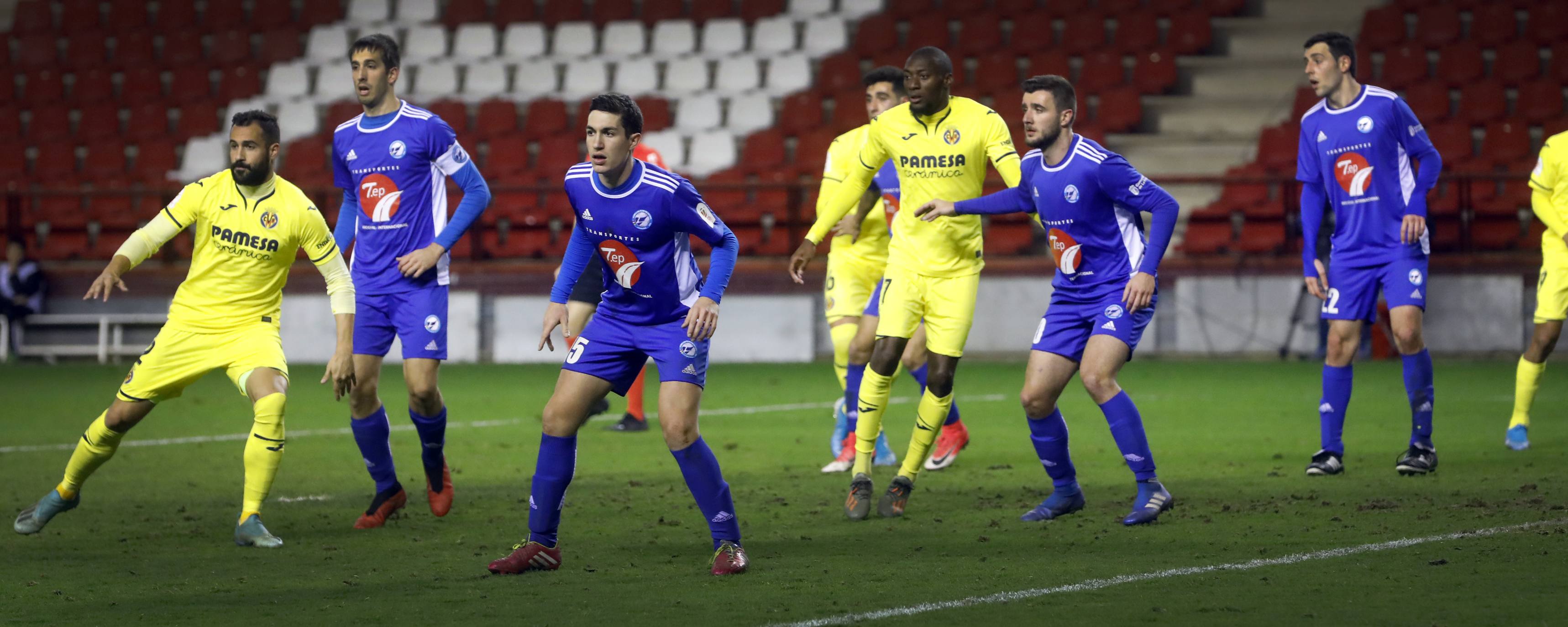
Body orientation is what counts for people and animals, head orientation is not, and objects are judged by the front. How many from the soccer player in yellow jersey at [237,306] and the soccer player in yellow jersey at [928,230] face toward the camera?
2

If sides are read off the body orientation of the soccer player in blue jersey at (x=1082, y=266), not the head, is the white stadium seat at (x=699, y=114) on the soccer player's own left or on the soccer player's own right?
on the soccer player's own right

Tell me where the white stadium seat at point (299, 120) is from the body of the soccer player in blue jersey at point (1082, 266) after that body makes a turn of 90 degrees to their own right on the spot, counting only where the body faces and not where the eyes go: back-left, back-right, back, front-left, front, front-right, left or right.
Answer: front

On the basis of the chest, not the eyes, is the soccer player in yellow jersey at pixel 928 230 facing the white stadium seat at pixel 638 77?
no

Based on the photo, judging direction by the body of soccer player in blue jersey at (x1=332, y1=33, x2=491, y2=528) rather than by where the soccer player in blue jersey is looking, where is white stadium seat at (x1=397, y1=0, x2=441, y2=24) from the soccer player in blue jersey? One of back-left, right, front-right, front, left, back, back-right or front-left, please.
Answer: back-right

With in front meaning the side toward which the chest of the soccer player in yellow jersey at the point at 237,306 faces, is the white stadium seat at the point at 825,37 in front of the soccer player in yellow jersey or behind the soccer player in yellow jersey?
behind

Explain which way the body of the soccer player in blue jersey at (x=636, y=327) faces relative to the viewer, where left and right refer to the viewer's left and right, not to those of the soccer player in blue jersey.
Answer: facing the viewer and to the left of the viewer

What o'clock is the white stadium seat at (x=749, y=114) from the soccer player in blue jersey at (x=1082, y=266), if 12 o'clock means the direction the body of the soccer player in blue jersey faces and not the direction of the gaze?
The white stadium seat is roughly at 4 o'clock from the soccer player in blue jersey.

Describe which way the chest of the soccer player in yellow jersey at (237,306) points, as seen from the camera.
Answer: toward the camera

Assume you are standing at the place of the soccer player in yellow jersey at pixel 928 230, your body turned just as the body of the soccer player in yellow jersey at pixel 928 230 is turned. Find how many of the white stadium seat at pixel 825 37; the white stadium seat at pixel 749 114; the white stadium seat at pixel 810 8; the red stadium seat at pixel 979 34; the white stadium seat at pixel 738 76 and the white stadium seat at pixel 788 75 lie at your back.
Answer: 6

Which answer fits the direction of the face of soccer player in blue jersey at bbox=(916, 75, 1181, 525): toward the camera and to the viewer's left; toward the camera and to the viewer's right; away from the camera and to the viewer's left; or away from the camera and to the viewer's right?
toward the camera and to the viewer's left

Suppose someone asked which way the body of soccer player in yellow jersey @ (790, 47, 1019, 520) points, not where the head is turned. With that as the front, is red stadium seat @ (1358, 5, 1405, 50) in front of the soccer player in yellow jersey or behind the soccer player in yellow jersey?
behind

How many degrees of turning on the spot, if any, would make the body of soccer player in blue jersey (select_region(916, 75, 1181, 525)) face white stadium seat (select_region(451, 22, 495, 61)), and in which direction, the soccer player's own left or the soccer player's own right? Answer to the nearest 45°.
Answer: approximately 90° to the soccer player's own right

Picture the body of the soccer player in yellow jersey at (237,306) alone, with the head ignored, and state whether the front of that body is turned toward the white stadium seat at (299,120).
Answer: no

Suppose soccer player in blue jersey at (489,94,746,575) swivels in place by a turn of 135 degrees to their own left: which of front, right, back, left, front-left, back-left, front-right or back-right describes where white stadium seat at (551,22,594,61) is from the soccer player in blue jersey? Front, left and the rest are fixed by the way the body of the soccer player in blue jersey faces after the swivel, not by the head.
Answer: left

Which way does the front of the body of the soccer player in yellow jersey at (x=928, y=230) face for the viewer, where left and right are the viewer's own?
facing the viewer

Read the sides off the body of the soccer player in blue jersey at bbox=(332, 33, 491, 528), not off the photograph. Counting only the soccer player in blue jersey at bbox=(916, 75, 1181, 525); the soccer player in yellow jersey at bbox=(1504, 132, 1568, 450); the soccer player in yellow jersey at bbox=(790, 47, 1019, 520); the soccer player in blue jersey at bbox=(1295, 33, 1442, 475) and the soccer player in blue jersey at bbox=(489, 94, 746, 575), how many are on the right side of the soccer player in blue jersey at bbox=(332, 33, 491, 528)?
0
